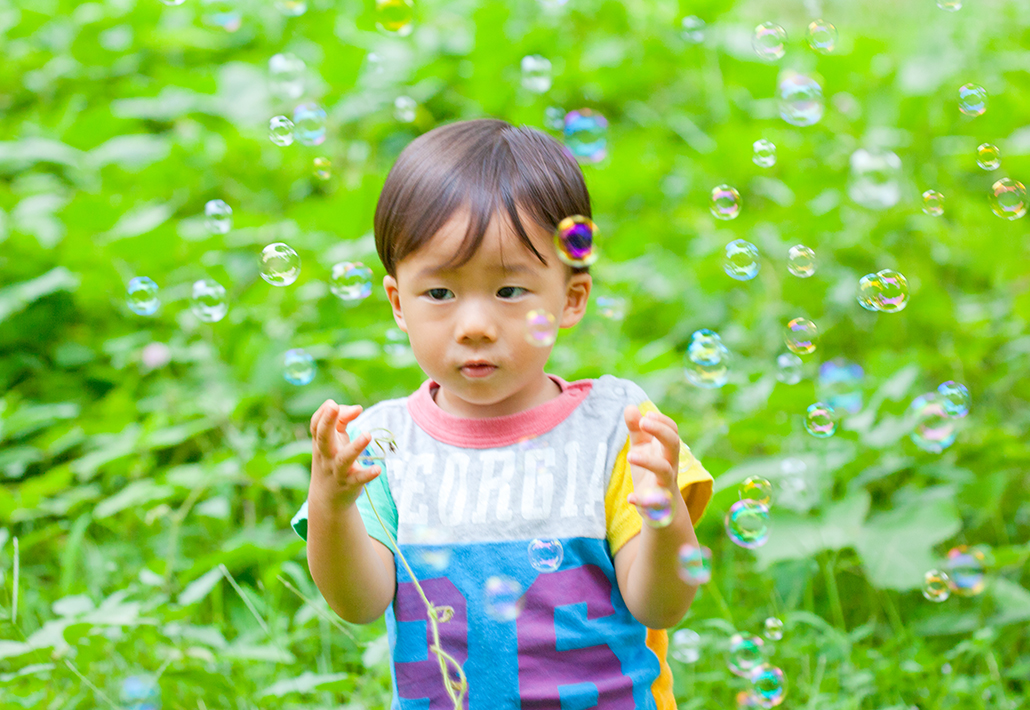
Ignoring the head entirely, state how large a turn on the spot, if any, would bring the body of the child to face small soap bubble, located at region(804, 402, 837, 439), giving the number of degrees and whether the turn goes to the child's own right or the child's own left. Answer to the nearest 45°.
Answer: approximately 135° to the child's own left

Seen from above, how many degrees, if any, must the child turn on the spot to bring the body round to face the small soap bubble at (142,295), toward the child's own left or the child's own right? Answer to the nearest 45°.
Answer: approximately 135° to the child's own right

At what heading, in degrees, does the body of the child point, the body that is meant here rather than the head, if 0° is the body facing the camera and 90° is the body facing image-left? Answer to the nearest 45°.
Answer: approximately 0°

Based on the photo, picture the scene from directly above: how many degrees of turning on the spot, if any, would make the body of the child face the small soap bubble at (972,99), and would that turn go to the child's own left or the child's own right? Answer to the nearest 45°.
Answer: approximately 135° to the child's own left

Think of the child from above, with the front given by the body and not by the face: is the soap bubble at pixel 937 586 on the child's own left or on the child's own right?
on the child's own left
